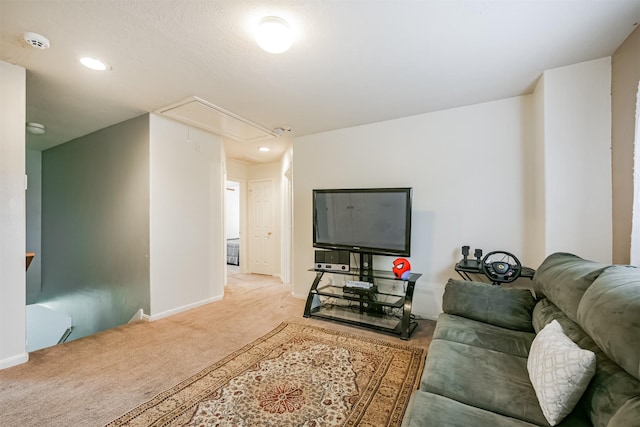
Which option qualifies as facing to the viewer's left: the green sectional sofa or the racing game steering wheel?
the green sectional sofa

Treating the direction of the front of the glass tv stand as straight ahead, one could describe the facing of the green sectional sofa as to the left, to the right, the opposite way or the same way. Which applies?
to the right

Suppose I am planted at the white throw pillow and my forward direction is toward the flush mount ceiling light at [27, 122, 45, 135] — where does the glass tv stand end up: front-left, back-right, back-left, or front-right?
front-right

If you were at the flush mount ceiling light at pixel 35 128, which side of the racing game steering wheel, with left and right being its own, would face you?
right

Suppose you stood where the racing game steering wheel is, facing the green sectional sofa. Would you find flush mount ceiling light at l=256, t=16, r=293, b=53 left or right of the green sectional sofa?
right

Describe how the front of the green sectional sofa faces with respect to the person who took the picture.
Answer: facing to the left of the viewer

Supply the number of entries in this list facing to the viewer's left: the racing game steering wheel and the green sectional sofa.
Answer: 1

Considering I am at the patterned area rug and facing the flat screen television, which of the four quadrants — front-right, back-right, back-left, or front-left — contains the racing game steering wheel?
front-right

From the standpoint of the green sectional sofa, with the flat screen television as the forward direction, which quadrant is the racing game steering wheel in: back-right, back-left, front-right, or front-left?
front-right

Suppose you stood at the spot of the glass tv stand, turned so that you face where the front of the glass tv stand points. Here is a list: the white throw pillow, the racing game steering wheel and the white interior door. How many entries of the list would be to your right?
1

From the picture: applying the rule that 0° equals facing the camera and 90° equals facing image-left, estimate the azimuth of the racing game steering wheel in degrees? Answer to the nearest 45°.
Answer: approximately 0°

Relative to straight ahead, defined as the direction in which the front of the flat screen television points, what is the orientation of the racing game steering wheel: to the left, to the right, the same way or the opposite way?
the same way

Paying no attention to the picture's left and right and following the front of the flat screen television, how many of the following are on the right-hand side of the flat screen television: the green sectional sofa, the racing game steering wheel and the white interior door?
1

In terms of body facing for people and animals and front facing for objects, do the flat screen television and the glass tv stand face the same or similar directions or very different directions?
same or similar directions

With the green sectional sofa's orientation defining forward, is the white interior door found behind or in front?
in front
